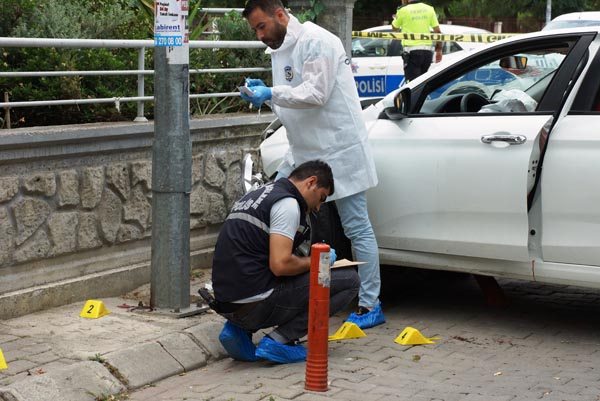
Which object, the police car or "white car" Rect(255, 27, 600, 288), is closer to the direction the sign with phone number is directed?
the white car

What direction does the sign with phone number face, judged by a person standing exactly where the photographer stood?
facing the viewer

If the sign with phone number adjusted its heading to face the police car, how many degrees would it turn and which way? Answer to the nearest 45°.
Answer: approximately 180°

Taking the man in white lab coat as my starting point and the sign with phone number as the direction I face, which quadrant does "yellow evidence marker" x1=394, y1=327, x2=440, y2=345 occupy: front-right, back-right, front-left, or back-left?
back-left

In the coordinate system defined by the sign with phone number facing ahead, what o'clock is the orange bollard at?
The orange bollard is roughly at 11 o'clock from the sign with phone number.

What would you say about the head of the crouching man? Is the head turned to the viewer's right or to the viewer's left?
to the viewer's right

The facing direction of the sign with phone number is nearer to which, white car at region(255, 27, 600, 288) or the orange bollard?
the orange bollard

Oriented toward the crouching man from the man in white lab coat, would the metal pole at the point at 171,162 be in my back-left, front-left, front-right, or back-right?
front-right

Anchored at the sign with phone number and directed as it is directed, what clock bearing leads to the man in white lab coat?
The man in white lab coat is roughly at 9 o'clock from the sign with phone number.
